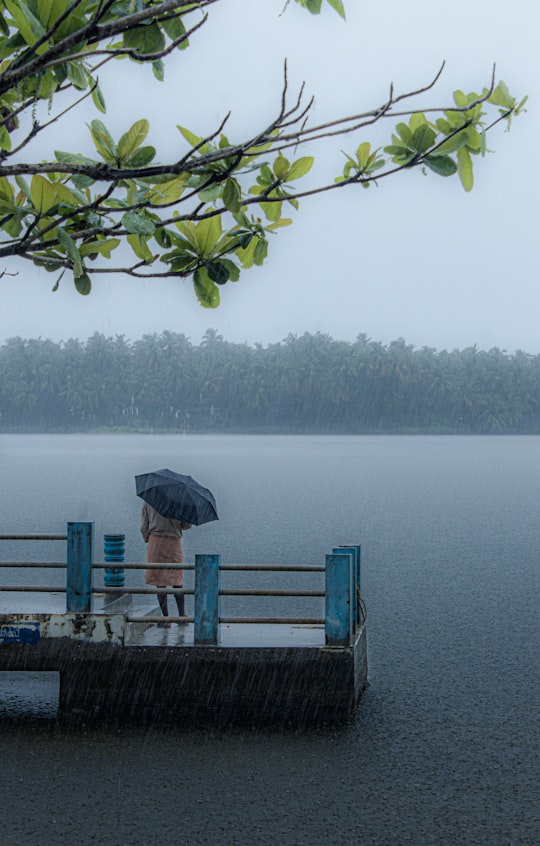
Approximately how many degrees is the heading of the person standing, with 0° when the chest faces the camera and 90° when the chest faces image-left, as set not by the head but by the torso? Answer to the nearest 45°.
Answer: approximately 180°
